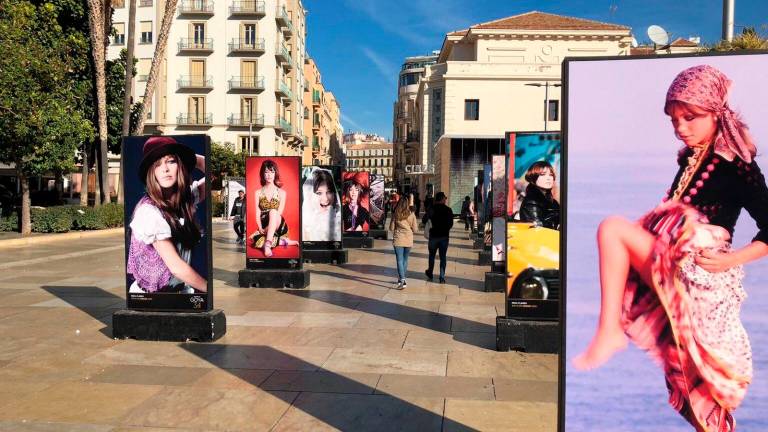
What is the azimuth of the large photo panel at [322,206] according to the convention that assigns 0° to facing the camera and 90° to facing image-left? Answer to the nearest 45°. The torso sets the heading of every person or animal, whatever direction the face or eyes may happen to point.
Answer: approximately 0°

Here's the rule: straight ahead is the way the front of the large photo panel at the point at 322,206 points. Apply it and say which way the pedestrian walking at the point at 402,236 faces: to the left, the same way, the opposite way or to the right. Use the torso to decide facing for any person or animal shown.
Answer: the opposite way

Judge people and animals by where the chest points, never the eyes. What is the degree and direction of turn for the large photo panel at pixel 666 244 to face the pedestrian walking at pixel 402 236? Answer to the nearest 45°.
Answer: approximately 135° to its right

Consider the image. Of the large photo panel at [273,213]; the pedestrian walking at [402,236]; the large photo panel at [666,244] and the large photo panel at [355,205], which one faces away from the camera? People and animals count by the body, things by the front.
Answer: the pedestrian walking

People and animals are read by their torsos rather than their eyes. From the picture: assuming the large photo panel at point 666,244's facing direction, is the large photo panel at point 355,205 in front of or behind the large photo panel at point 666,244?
behind

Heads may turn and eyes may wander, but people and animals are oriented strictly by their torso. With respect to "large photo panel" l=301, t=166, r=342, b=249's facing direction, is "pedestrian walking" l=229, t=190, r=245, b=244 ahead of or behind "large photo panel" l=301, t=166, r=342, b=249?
behind

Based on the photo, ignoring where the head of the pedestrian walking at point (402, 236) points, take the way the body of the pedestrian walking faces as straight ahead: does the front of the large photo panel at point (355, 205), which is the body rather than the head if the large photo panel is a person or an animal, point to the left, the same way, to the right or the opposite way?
the opposite way

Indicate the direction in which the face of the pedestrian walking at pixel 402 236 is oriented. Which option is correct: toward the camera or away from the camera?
away from the camera

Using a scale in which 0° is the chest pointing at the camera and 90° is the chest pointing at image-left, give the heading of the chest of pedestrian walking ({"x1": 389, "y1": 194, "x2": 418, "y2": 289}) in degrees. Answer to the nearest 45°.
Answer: approximately 180°

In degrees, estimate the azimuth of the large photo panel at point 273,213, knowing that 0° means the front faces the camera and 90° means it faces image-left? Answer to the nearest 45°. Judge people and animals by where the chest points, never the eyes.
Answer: approximately 0°
